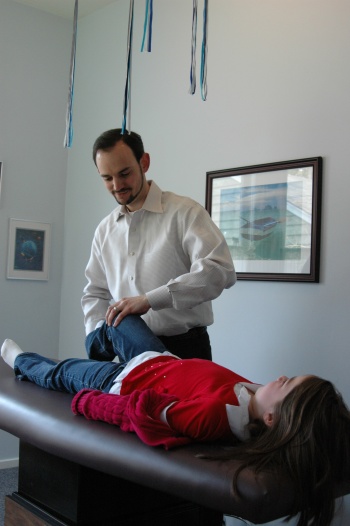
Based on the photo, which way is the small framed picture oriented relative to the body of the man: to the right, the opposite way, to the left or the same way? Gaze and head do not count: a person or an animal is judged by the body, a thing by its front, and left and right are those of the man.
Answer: to the left

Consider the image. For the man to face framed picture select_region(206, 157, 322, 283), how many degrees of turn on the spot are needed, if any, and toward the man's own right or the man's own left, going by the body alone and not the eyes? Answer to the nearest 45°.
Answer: approximately 180°

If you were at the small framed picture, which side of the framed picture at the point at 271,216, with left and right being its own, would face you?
right

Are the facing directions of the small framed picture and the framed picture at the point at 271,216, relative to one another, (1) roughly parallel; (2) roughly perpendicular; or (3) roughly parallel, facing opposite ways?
roughly perpendicular

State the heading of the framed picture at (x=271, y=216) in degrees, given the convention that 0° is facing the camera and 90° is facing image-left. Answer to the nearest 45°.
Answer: approximately 45°

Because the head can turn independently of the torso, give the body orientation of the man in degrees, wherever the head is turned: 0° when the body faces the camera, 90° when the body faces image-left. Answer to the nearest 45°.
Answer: approximately 45°

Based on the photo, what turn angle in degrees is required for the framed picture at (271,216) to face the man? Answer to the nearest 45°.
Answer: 0° — it already faces them

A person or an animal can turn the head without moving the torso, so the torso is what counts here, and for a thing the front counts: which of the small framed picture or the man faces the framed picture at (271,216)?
the small framed picture

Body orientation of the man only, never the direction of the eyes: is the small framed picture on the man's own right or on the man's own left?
on the man's own right
